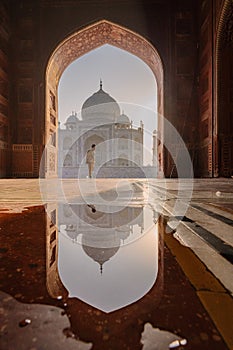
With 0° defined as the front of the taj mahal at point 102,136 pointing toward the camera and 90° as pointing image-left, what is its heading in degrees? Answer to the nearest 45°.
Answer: approximately 0°

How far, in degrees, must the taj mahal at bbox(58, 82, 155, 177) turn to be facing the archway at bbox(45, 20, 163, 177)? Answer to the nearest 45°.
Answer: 0° — it already faces it
